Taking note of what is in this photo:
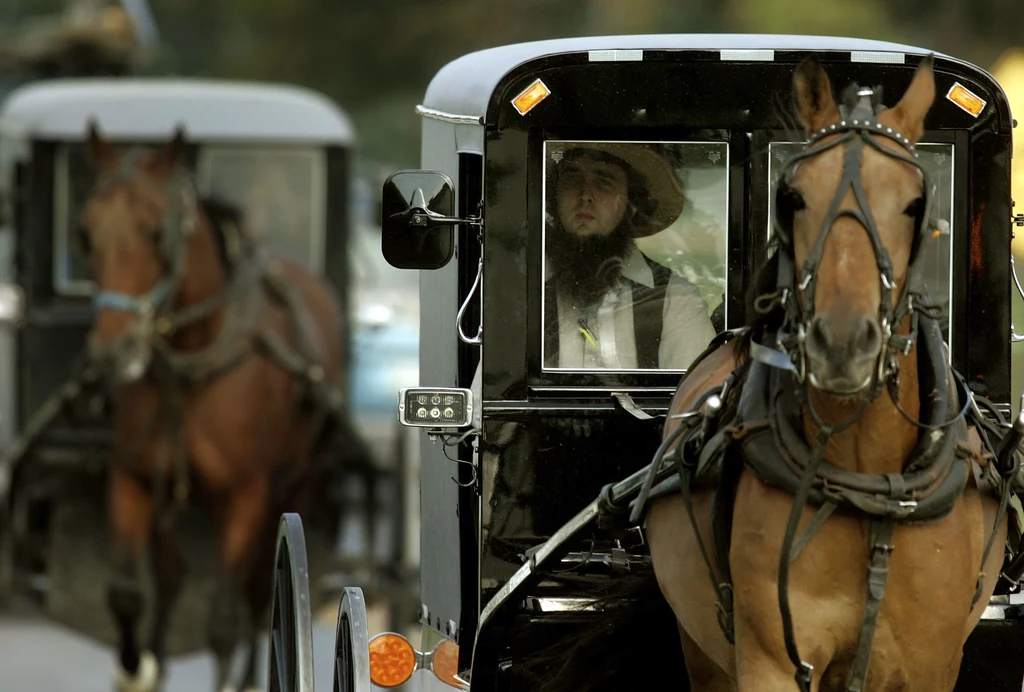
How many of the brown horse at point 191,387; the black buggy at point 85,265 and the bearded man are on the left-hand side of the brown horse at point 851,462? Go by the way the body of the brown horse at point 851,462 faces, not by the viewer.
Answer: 0

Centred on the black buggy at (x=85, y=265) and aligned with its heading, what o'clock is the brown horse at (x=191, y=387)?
The brown horse is roughly at 11 o'clock from the black buggy.

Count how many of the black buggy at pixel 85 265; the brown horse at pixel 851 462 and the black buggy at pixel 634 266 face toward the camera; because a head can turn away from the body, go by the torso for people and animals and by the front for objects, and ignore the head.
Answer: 3

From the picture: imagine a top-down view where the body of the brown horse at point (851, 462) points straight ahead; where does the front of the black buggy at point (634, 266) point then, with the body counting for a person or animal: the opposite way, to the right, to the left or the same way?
the same way

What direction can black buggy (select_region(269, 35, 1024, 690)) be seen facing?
toward the camera

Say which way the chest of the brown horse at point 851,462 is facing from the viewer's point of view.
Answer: toward the camera

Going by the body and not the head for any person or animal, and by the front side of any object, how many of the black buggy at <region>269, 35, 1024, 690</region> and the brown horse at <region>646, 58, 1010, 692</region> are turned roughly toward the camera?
2

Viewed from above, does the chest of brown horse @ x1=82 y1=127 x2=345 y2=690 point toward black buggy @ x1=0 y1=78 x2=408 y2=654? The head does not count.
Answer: no

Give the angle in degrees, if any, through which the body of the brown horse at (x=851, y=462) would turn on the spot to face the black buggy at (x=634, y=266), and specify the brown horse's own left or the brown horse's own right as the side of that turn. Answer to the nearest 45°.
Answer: approximately 135° to the brown horse's own right

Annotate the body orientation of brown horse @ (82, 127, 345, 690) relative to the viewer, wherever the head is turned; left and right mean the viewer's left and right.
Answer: facing the viewer and to the left of the viewer

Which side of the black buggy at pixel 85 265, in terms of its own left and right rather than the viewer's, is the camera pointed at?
front

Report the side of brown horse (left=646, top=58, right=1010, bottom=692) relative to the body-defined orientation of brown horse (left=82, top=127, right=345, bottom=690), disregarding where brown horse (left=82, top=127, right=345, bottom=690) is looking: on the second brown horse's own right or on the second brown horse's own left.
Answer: on the second brown horse's own left
